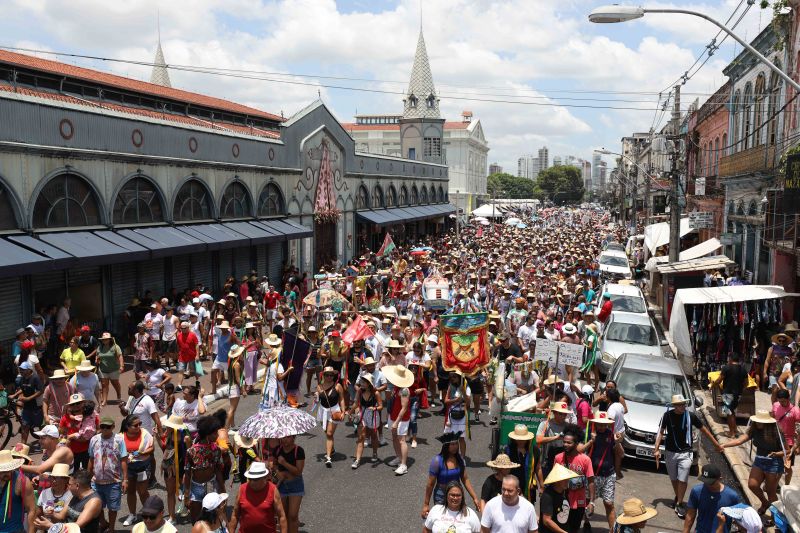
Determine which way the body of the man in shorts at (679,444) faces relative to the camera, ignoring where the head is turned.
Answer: toward the camera

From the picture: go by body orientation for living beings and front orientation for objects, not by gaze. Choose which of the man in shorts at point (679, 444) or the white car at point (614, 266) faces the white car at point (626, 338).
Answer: the white car at point (614, 266)

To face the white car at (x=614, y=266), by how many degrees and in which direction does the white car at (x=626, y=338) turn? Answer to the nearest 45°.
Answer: approximately 180°

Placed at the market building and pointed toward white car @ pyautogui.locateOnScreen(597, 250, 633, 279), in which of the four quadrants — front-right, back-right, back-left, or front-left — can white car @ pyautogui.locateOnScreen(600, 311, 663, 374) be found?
front-right

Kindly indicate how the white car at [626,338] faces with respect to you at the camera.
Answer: facing the viewer

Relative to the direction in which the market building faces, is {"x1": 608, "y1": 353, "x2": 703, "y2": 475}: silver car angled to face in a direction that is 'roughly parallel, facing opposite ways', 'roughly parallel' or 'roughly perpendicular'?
roughly perpendicular

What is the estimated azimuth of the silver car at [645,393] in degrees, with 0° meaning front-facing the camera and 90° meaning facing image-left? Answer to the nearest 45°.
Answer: approximately 0°

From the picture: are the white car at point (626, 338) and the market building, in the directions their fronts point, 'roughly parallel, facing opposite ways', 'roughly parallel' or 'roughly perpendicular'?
roughly perpendicular

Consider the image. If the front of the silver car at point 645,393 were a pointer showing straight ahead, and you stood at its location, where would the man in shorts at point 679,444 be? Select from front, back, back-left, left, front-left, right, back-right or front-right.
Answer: front

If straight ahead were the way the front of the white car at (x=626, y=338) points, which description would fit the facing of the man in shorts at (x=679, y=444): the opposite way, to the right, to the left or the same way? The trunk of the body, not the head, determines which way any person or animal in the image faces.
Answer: the same way

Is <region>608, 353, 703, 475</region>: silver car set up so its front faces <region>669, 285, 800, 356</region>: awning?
no

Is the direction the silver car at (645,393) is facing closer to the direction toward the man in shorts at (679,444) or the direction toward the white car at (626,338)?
the man in shorts

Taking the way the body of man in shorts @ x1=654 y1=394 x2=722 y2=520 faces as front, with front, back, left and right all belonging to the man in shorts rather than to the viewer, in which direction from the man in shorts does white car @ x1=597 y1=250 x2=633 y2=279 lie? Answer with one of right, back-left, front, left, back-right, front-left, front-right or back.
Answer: back

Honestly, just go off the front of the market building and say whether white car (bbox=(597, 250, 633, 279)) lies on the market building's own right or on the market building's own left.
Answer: on the market building's own left

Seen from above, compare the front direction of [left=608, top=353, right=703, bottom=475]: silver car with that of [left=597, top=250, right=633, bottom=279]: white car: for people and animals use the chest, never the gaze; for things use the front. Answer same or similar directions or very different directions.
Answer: same or similar directions

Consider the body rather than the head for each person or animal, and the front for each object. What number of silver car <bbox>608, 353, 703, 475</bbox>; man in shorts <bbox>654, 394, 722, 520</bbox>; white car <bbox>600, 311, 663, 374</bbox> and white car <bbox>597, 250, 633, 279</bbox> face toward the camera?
4

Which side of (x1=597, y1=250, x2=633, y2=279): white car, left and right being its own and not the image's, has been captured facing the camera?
front

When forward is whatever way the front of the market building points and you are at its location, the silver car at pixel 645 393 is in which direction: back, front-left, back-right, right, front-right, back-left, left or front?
front

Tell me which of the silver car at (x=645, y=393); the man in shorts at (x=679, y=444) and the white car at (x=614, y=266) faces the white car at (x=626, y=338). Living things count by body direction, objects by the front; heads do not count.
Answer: the white car at (x=614, y=266)

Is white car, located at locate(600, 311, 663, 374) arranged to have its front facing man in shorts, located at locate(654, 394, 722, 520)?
yes

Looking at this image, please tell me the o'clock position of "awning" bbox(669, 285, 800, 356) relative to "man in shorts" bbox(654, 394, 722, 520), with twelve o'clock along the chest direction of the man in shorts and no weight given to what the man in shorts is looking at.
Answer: The awning is roughly at 6 o'clock from the man in shorts.

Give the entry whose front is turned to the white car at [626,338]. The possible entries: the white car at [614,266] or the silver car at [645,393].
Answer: the white car at [614,266]
